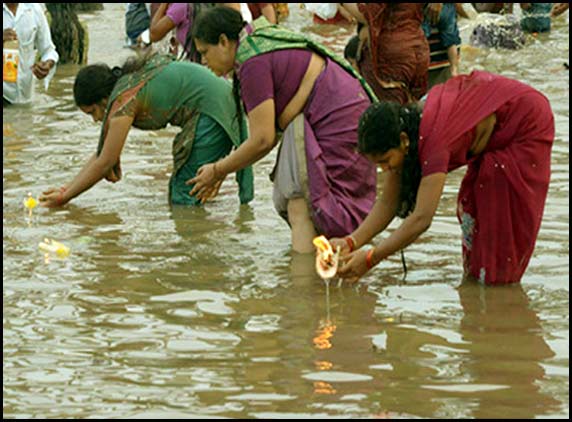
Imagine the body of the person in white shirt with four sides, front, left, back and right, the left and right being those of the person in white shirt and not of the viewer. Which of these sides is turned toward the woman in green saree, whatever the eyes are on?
front

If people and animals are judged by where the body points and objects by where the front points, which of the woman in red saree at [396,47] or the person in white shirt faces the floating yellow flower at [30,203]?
the person in white shirt

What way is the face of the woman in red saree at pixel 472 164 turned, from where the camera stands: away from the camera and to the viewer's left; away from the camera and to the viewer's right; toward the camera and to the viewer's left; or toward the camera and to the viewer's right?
toward the camera and to the viewer's left

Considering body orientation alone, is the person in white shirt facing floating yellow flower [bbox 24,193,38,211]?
yes

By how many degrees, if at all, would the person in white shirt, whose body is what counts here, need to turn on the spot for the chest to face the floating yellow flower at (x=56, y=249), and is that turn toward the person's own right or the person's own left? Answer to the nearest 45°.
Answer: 0° — they already face it

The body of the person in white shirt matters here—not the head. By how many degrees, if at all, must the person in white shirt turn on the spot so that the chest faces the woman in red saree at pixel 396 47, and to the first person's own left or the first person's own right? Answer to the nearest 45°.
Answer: approximately 45° to the first person's own left

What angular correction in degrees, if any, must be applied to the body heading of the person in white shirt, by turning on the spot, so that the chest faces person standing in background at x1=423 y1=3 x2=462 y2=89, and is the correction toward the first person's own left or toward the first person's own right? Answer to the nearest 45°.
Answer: approximately 45° to the first person's own left

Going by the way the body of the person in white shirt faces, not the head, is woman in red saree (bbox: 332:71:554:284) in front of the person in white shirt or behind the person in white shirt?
in front

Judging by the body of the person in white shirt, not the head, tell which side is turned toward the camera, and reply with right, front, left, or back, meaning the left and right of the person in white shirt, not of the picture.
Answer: front
